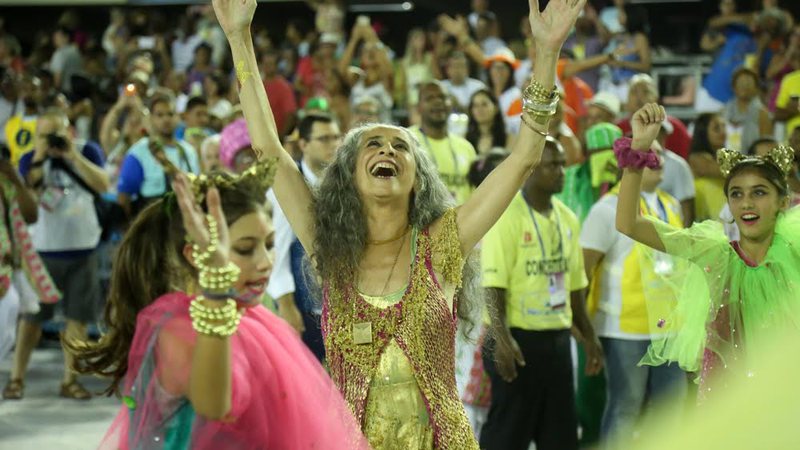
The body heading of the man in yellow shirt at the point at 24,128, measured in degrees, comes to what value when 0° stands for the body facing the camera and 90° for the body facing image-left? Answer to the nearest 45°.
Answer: approximately 315°

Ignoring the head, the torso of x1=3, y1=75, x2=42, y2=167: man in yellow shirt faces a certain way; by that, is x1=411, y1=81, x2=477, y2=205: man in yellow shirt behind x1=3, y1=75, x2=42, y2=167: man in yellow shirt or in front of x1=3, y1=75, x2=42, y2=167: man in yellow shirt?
in front

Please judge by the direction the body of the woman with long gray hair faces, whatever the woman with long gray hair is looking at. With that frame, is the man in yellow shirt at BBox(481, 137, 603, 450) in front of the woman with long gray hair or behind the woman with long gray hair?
behind

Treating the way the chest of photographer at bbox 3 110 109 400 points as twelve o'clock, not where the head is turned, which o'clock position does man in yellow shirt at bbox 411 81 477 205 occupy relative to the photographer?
The man in yellow shirt is roughly at 10 o'clock from the photographer.

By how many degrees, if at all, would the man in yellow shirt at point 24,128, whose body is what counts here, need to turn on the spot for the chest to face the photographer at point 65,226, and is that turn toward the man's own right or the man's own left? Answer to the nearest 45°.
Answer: approximately 45° to the man's own right

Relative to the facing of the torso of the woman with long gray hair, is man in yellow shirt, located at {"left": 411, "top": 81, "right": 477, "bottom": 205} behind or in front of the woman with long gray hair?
behind

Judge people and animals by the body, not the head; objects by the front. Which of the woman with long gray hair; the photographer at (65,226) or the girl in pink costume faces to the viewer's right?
the girl in pink costume

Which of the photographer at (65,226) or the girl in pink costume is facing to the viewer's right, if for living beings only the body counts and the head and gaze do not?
the girl in pink costume

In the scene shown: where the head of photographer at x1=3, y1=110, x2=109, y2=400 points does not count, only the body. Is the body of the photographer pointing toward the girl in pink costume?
yes
